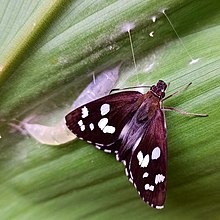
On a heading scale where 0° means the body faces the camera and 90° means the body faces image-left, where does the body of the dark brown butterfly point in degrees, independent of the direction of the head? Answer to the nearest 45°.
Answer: approximately 225°
